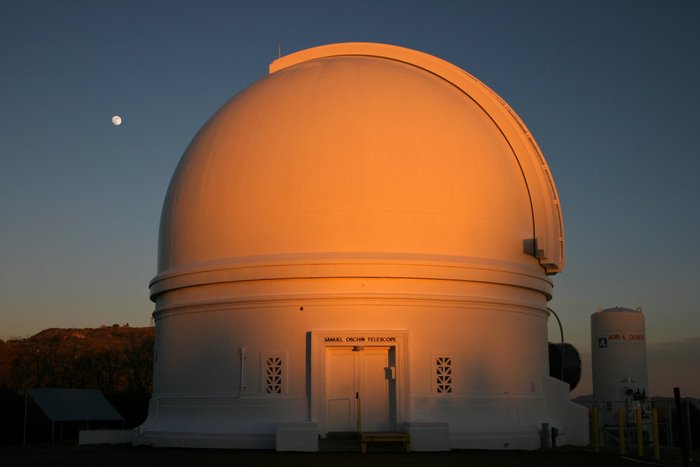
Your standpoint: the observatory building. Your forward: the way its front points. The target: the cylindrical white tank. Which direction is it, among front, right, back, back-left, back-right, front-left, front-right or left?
back-left

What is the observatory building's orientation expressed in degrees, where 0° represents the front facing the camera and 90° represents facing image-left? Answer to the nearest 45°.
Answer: approximately 0°
